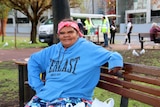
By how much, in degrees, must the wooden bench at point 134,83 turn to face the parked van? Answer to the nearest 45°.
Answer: approximately 135° to its right

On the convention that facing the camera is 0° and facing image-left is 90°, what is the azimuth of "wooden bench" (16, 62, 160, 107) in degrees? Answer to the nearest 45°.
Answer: approximately 45°
